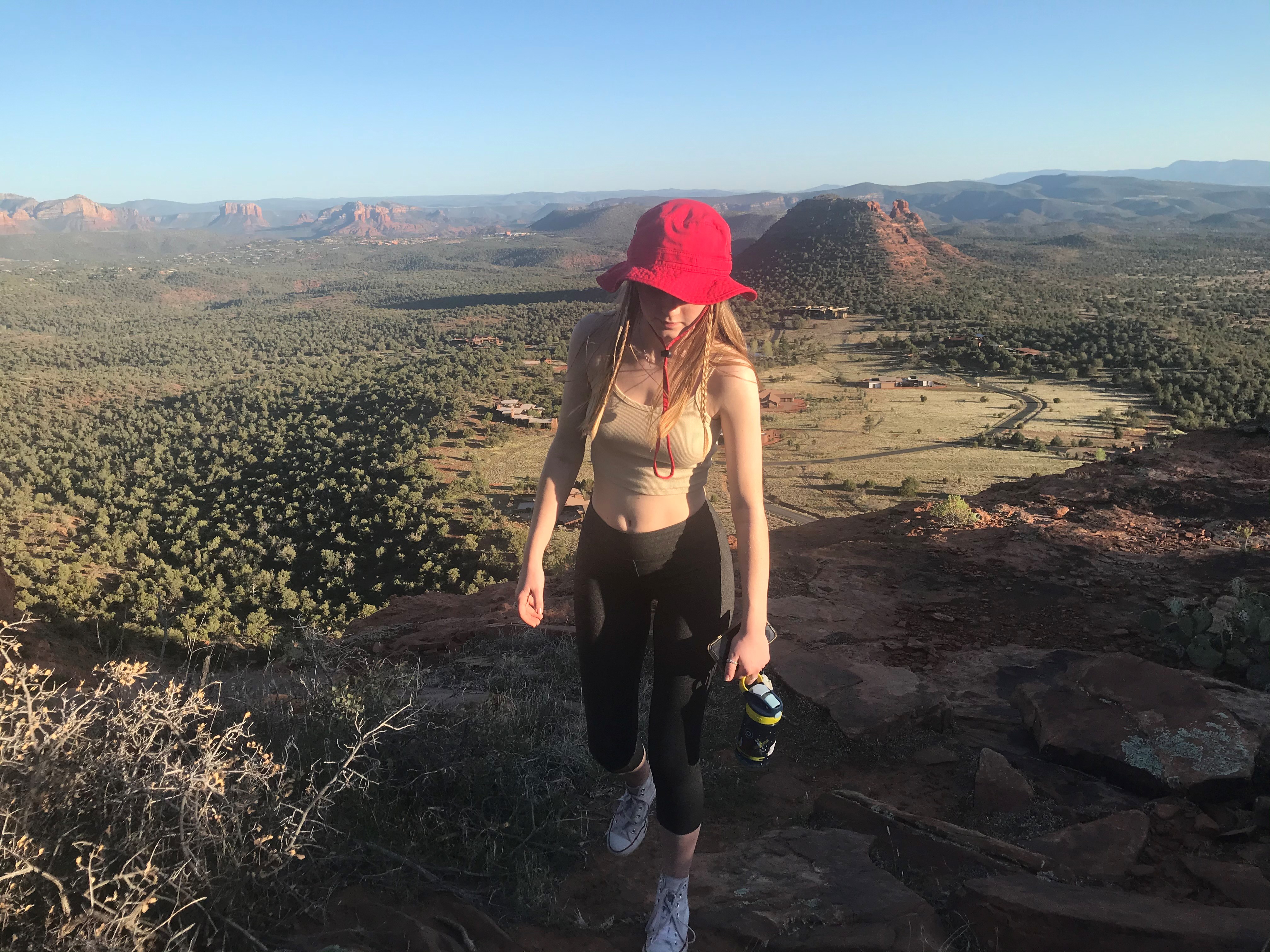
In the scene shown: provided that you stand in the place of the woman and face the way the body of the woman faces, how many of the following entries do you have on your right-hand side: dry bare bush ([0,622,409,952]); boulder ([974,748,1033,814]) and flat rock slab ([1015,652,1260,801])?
1

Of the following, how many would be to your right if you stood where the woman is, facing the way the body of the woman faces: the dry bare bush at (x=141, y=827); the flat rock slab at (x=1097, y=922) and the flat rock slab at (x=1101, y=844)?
1

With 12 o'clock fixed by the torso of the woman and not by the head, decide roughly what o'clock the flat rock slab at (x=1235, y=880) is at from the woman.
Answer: The flat rock slab is roughly at 9 o'clock from the woman.

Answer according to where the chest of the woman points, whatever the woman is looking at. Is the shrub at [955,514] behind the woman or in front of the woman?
behind

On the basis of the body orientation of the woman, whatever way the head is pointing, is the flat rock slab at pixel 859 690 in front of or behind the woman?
behind

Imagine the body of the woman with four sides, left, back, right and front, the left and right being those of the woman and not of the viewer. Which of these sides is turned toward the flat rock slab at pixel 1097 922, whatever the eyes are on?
left

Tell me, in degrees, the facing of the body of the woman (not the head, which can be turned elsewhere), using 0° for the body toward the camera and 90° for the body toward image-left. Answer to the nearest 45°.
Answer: approximately 0°

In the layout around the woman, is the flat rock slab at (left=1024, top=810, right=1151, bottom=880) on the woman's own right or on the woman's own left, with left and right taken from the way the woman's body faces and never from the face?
on the woman's own left
